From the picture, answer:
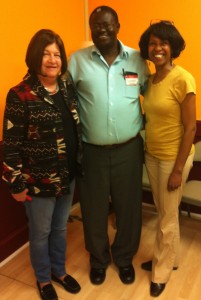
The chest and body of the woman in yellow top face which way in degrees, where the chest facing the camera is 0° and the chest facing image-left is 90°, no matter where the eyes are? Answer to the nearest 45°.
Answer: approximately 45°

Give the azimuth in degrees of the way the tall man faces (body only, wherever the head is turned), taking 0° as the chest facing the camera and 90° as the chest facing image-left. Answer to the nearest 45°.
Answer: approximately 0°

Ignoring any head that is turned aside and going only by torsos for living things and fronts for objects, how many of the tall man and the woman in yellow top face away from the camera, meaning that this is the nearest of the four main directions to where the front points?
0
